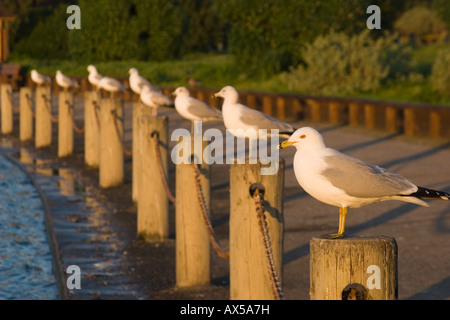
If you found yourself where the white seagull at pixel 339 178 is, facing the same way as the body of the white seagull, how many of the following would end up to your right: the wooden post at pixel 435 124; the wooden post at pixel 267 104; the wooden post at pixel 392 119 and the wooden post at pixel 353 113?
4

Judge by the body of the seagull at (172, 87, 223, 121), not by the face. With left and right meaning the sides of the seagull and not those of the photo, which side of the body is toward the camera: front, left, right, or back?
left

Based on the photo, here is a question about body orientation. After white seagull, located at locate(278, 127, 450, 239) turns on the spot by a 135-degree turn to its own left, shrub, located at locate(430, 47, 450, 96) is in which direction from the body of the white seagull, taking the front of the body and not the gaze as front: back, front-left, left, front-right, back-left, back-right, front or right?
back-left

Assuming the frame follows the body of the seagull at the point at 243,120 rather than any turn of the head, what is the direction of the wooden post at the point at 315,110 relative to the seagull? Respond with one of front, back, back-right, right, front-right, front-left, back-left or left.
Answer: right

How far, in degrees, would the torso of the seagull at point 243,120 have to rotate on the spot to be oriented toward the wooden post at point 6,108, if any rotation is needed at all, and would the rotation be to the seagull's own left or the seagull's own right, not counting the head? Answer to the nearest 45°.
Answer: approximately 45° to the seagull's own right

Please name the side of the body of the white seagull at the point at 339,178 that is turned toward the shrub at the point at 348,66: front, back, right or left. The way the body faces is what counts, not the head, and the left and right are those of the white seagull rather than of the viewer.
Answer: right

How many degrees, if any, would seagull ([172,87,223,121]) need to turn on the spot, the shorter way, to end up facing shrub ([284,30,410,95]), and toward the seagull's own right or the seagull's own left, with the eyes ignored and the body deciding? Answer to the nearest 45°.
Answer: approximately 90° to the seagull's own right

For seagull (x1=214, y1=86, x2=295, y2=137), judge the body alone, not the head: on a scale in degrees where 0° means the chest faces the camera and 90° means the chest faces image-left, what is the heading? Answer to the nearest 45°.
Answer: approximately 90°

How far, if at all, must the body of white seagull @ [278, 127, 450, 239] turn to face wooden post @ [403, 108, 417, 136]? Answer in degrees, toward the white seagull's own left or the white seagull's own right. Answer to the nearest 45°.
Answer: approximately 90° to the white seagull's own right

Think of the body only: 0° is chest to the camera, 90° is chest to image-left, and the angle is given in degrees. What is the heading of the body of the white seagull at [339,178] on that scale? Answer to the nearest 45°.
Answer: approximately 90°

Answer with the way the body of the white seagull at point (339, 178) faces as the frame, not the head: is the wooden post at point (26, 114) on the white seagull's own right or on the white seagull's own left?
on the white seagull's own right
